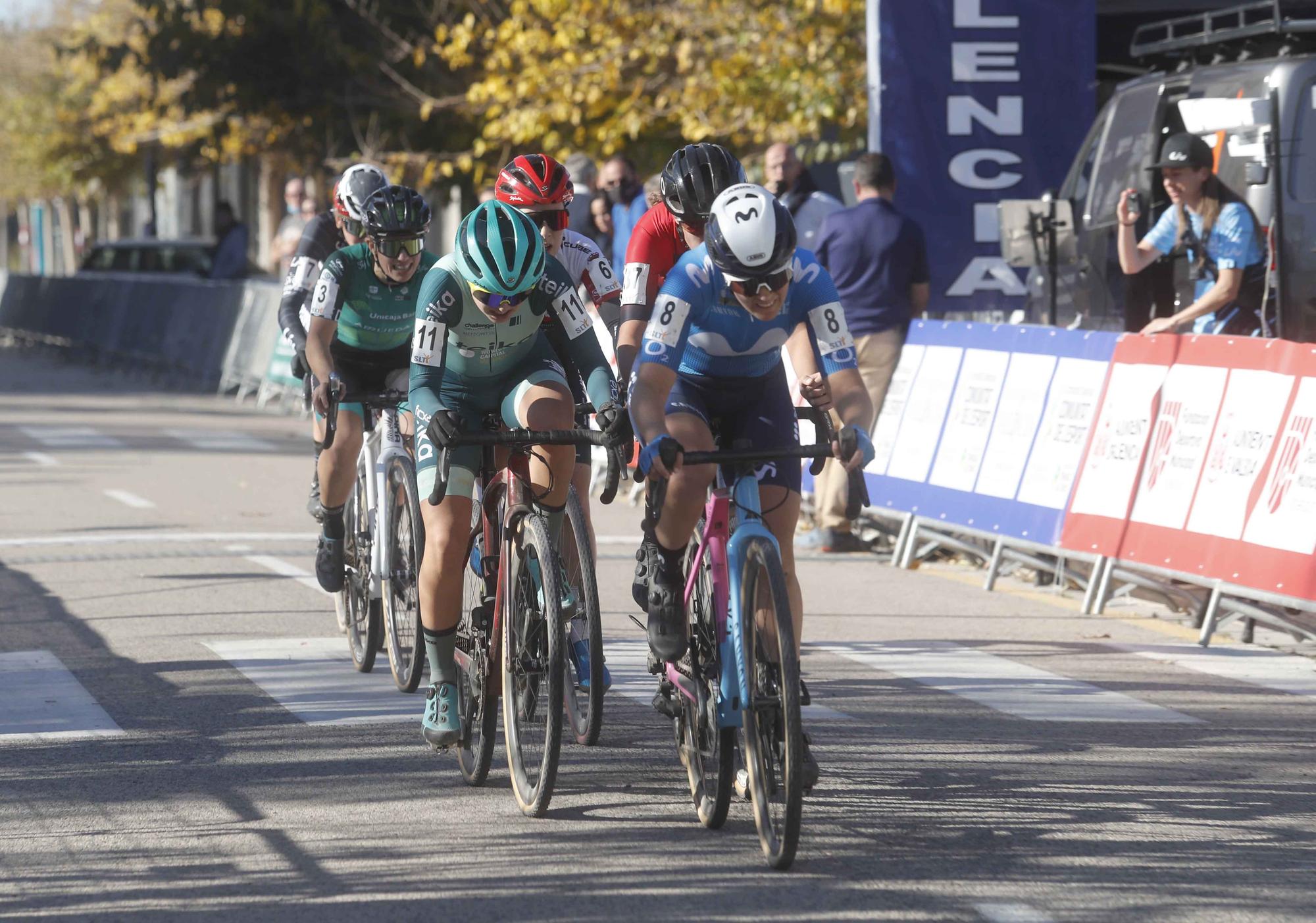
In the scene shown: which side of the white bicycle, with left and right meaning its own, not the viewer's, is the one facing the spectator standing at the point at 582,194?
back

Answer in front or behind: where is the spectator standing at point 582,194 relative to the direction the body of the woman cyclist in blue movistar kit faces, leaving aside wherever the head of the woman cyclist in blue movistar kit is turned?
behind

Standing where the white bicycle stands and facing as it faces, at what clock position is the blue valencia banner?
The blue valencia banner is roughly at 7 o'clock from the white bicycle.

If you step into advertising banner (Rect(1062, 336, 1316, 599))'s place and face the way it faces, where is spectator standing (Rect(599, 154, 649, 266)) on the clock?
The spectator standing is roughly at 3 o'clock from the advertising banner.

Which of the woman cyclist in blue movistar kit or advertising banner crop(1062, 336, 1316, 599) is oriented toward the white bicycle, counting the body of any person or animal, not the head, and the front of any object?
the advertising banner

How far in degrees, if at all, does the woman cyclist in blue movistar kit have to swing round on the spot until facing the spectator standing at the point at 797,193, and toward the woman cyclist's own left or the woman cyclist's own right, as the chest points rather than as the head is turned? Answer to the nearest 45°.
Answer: approximately 180°

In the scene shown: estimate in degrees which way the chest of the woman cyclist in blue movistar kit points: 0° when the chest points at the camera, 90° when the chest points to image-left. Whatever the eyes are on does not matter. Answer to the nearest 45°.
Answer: approximately 0°

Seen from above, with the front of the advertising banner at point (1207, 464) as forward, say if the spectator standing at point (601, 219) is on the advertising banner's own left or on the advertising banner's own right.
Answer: on the advertising banner's own right

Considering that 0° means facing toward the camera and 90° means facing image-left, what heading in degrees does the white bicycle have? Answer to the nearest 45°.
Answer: approximately 0°

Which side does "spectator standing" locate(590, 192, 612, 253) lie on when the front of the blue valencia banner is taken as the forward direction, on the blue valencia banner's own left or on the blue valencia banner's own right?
on the blue valencia banner's own right
